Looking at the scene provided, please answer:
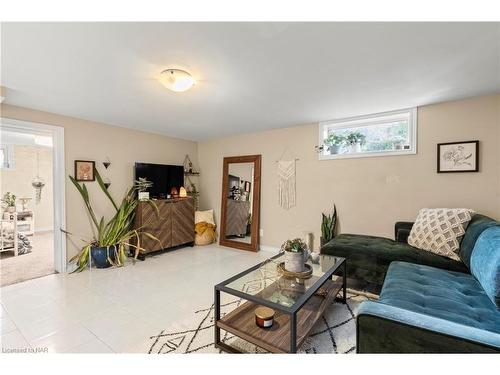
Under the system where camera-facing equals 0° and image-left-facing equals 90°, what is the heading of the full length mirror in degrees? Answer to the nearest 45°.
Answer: approximately 45°

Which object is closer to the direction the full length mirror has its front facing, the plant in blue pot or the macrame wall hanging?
the plant in blue pot

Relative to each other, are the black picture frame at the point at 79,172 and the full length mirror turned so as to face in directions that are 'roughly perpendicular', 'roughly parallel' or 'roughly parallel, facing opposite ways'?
roughly perpendicular

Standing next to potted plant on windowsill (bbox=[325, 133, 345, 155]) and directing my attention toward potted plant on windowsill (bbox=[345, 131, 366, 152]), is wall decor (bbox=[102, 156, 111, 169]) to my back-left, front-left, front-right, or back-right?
back-right

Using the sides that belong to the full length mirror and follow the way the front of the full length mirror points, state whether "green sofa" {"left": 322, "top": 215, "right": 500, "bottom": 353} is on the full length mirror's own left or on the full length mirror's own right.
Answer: on the full length mirror's own left

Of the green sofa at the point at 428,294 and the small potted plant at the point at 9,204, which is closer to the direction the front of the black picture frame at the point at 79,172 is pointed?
the green sofa

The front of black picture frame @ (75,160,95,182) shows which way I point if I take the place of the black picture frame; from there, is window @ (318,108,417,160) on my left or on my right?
on my left

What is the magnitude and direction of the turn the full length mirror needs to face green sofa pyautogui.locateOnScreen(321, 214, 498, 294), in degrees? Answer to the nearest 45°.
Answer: approximately 90° to its left

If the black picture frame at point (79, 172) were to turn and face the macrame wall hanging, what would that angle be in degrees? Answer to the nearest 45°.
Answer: approximately 45° to its left

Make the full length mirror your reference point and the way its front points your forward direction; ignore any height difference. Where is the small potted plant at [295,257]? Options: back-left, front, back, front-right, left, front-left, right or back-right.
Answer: front-left

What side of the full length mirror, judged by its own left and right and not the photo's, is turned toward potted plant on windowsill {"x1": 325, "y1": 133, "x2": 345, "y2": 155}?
left

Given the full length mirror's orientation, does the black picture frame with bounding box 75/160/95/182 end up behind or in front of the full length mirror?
in front
